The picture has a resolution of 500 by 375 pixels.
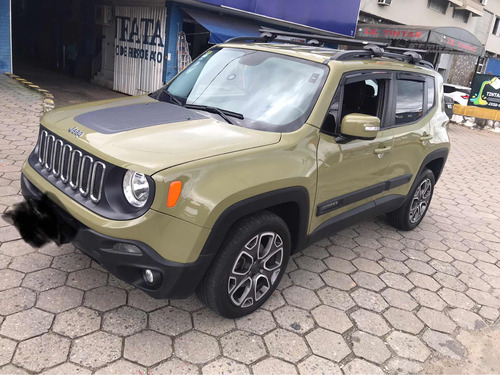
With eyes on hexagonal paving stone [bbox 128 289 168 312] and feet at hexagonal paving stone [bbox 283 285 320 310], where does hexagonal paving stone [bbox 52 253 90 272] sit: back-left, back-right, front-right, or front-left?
front-right

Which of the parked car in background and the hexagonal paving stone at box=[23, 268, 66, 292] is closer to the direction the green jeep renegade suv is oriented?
the hexagonal paving stone

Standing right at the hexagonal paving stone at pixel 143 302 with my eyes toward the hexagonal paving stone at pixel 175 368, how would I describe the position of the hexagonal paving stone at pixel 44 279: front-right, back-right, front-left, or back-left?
back-right

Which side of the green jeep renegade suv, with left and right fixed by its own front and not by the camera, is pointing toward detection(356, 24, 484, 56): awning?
back

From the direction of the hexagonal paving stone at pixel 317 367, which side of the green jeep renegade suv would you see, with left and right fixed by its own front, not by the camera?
left

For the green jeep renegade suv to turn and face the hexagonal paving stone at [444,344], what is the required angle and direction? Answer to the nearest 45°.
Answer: approximately 135° to its left

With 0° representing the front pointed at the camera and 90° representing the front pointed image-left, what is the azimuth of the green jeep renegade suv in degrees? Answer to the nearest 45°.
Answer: approximately 45°

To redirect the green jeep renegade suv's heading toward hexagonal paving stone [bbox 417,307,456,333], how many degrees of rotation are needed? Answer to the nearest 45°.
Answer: approximately 135° to its left

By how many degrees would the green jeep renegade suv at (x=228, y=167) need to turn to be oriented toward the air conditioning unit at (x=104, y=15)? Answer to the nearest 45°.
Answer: approximately 135° to its right
